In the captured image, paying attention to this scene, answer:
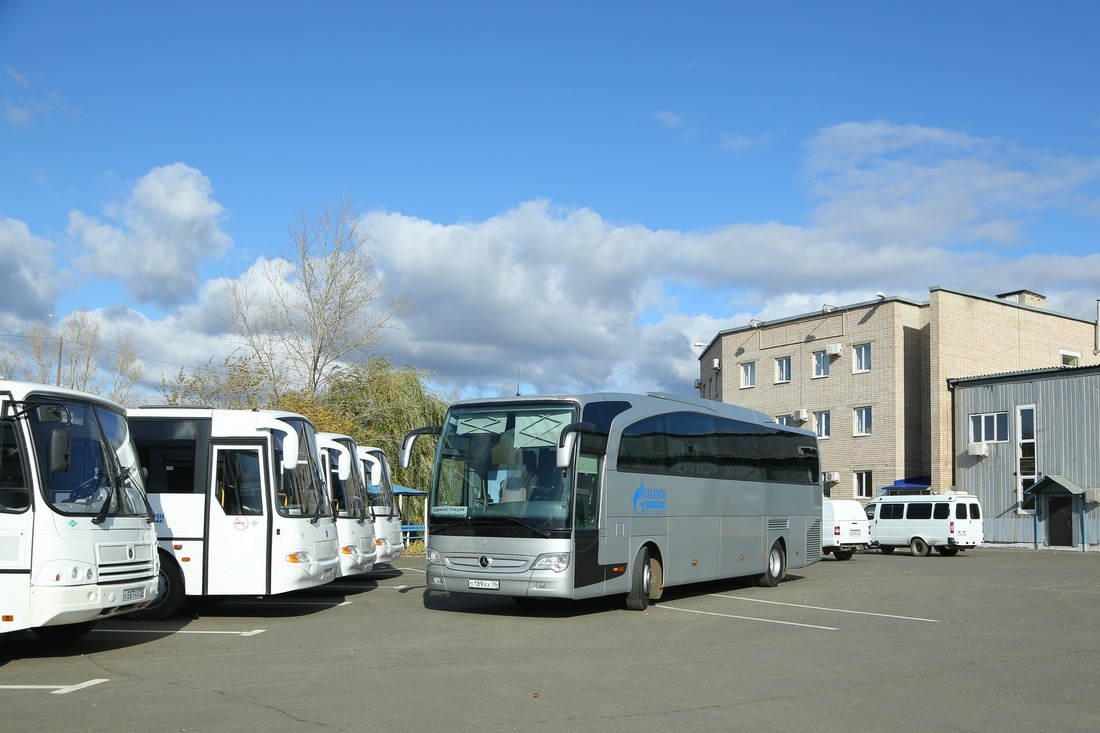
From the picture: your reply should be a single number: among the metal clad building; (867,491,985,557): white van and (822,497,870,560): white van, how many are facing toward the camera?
1

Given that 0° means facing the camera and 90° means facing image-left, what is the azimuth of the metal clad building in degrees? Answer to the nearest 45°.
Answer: approximately 0°

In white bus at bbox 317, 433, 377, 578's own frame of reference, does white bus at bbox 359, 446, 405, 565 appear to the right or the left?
on its left

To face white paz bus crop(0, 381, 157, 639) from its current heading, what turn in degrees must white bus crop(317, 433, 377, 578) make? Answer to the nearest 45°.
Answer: approximately 45° to its right

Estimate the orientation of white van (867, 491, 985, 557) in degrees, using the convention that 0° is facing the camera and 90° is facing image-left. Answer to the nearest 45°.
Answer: approximately 135°

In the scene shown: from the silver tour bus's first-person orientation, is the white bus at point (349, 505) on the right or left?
on its right

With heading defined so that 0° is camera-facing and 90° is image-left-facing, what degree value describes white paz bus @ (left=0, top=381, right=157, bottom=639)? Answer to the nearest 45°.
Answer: approximately 315°

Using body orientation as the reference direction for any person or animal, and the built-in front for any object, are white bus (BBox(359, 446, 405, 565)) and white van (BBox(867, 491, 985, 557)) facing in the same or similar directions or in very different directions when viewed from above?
very different directions

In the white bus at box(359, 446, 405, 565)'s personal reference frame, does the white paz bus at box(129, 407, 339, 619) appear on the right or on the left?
on its right
